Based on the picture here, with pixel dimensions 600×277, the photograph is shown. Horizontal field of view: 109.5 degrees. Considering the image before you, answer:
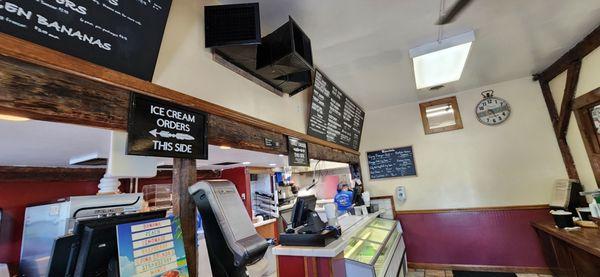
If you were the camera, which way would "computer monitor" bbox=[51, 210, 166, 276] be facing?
facing away from the viewer and to the left of the viewer

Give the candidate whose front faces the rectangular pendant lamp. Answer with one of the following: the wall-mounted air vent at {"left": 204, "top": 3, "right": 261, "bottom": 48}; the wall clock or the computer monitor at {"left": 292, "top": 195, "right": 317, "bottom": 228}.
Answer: the wall clock

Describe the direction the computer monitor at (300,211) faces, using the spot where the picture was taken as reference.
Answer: facing away from the viewer and to the left of the viewer

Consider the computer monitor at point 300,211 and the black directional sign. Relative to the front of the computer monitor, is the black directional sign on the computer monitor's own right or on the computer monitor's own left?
on the computer monitor's own left

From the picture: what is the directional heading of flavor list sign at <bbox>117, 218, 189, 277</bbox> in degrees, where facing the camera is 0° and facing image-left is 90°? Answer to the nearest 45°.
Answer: approximately 0°

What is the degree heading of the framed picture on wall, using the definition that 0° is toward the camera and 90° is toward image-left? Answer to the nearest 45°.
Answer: approximately 0°

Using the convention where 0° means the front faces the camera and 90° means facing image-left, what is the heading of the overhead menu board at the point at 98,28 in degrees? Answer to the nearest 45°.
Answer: approximately 315°

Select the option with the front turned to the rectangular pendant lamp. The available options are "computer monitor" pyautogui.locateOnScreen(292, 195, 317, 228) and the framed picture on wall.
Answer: the framed picture on wall
